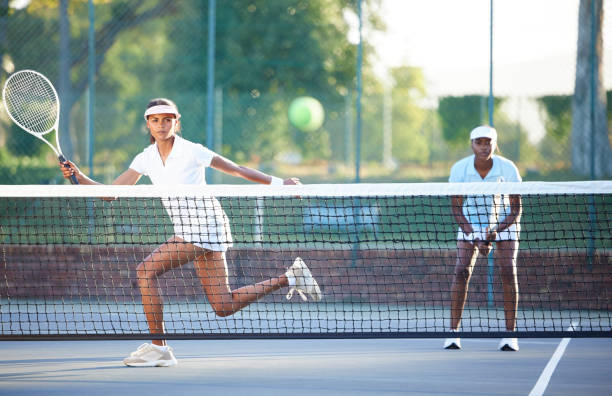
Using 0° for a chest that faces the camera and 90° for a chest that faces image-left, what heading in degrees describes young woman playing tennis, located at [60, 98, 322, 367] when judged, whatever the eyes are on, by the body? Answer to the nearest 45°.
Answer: approximately 45°

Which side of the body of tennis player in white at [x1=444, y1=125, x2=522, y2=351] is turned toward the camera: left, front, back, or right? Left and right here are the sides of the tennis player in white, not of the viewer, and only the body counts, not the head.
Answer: front

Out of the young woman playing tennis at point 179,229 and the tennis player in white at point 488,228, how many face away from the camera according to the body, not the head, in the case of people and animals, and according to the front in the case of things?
0

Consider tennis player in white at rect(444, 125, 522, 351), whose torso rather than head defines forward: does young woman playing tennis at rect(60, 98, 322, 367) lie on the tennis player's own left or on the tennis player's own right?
on the tennis player's own right

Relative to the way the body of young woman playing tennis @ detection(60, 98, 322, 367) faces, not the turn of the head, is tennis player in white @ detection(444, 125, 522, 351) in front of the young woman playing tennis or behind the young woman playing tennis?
behind

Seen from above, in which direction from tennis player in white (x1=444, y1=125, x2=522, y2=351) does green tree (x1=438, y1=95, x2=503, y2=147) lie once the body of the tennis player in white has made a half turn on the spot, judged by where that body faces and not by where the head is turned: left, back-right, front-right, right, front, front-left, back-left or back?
front
